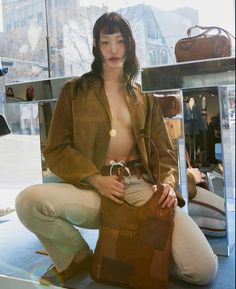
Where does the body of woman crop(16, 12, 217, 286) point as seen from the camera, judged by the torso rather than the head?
toward the camera

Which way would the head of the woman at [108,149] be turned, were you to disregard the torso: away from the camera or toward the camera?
toward the camera
